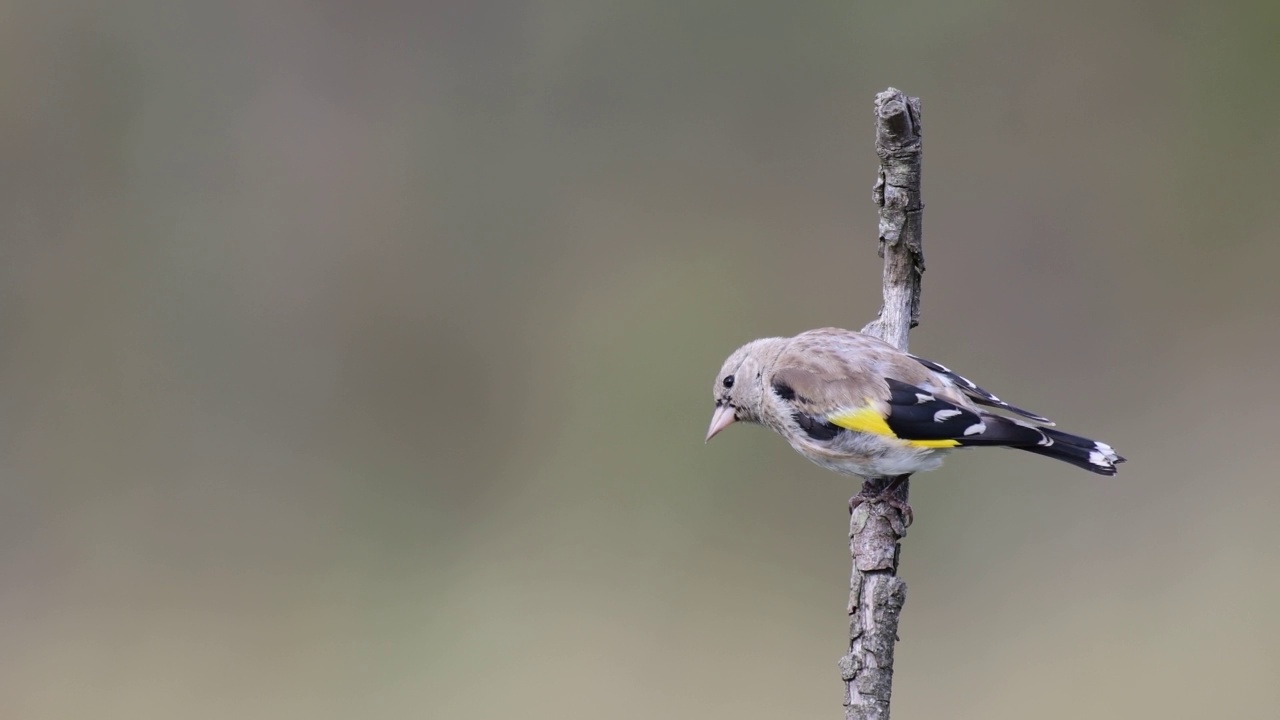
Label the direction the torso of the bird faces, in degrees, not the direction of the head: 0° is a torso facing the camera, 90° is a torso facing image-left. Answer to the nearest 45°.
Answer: approximately 90°
